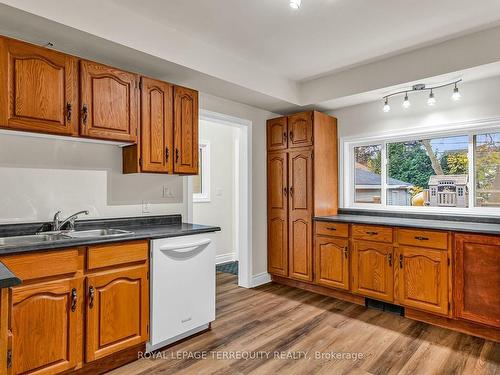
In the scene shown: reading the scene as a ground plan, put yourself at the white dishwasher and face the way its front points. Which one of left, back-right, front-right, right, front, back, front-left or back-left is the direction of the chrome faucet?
back-right

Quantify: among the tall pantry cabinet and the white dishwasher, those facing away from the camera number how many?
0

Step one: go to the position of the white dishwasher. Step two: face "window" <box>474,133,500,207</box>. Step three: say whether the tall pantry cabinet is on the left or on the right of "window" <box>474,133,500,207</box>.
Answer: left

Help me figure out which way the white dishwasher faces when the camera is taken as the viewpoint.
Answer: facing the viewer and to the right of the viewer

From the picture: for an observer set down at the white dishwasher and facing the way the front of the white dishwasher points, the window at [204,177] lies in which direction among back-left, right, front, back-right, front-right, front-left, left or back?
back-left

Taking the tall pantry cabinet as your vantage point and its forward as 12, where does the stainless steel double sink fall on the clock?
The stainless steel double sink is roughly at 12 o'clock from the tall pantry cabinet.

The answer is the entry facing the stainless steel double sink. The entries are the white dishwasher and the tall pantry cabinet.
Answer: the tall pantry cabinet

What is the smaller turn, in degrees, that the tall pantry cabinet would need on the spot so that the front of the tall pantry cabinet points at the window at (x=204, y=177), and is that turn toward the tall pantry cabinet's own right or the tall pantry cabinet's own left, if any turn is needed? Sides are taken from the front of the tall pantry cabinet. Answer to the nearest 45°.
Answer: approximately 90° to the tall pantry cabinet's own right

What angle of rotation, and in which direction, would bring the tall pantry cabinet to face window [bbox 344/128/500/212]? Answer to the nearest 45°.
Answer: approximately 135° to its left

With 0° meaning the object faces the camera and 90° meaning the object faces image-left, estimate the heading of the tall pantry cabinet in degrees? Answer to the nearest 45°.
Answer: approximately 45°

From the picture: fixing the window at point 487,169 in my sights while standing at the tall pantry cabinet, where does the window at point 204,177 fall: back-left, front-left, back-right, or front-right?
back-left

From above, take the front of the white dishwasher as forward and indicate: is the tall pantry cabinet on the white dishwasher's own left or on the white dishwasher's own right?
on the white dishwasher's own left
